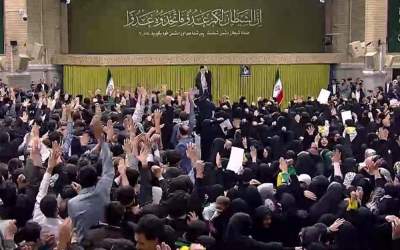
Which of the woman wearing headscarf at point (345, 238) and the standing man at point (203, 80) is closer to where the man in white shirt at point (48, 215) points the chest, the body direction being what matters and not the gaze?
the standing man

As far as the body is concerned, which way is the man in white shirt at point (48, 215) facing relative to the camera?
away from the camera

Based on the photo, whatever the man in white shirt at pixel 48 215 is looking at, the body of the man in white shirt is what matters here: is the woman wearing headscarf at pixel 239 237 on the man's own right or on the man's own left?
on the man's own right

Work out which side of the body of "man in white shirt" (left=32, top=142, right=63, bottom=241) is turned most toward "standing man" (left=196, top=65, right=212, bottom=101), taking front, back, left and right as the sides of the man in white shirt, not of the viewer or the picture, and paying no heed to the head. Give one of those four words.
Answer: front

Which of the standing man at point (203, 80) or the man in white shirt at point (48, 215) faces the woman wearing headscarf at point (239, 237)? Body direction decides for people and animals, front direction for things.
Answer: the standing man

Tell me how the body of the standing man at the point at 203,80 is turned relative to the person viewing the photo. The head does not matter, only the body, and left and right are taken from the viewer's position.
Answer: facing the viewer

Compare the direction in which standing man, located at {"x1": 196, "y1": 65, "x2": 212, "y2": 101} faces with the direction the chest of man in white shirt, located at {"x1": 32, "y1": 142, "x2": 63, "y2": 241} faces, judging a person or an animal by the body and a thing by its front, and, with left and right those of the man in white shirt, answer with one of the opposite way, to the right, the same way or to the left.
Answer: the opposite way

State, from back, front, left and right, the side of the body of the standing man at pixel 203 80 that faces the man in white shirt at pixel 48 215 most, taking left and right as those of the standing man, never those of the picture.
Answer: front

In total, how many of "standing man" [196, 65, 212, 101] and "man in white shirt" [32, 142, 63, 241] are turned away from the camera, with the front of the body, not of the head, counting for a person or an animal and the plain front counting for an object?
1

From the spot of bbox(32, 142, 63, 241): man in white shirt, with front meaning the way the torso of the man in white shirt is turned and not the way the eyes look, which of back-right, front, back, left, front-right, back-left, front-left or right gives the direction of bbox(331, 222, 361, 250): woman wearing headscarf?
right
